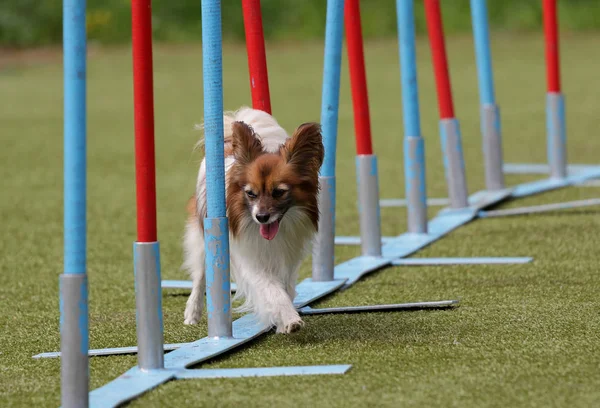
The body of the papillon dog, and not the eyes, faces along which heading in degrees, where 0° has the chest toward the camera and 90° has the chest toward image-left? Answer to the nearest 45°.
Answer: approximately 315°

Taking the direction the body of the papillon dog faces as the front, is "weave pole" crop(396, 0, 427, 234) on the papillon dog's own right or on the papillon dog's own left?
on the papillon dog's own left
